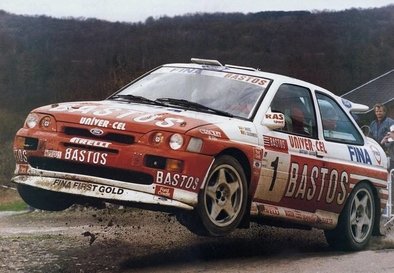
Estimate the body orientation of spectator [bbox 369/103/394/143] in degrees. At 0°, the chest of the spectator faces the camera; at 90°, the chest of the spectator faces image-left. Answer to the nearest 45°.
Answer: approximately 0°

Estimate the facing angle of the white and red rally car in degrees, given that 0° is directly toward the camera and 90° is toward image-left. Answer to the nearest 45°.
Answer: approximately 45°

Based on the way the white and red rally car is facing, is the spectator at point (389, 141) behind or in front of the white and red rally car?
behind
